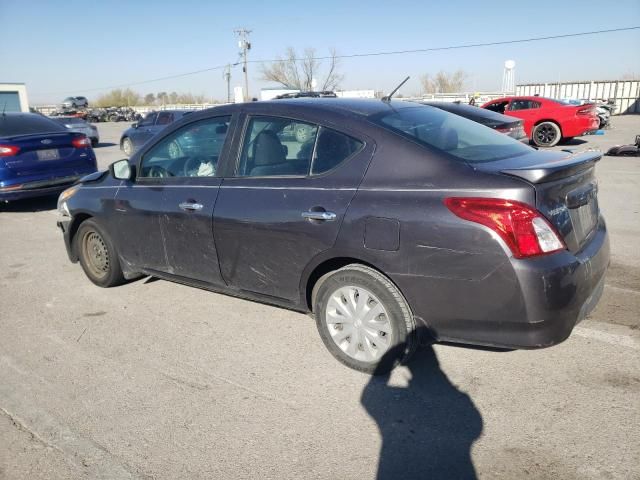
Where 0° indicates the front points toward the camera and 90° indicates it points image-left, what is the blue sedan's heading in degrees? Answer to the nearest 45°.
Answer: approximately 135°

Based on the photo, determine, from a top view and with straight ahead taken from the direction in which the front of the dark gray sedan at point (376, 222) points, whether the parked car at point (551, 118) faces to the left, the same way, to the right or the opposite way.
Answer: the same way

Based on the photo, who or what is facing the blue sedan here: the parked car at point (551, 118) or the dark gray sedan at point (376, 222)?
the dark gray sedan

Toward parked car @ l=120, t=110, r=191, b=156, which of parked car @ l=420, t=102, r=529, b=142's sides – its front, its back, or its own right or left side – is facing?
front

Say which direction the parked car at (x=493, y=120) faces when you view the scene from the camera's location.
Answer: facing away from the viewer and to the left of the viewer

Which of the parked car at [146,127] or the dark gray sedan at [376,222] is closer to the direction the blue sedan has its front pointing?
the parked car

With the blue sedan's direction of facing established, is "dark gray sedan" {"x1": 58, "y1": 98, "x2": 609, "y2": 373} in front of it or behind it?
behind

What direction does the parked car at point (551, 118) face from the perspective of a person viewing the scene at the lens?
facing away from the viewer and to the left of the viewer

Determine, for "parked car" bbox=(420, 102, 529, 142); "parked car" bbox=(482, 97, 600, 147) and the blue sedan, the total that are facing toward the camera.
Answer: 0

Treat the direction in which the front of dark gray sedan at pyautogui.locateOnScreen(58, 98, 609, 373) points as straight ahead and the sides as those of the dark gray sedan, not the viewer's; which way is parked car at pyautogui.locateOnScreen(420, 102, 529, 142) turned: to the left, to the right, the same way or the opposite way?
the same way

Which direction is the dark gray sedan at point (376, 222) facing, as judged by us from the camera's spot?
facing away from the viewer and to the left of the viewer

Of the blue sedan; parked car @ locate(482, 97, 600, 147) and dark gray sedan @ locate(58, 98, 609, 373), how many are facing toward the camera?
0
